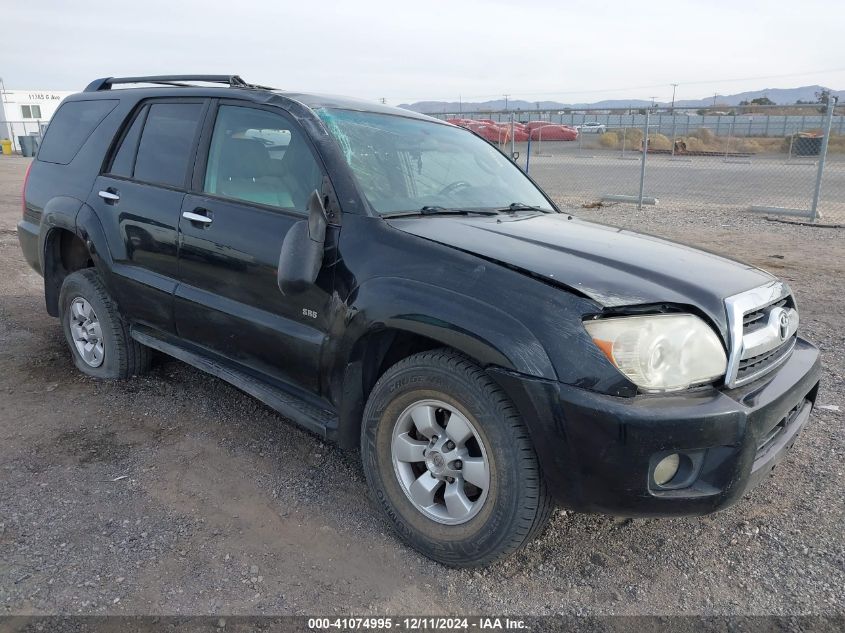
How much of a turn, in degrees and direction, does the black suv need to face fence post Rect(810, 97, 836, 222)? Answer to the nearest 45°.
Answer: approximately 90° to its left

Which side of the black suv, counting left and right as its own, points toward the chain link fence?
left

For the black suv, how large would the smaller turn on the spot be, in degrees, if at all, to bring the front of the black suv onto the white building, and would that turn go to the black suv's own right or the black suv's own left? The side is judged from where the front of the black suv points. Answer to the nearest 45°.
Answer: approximately 180°

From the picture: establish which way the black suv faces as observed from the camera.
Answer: facing the viewer and to the right of the viewer
